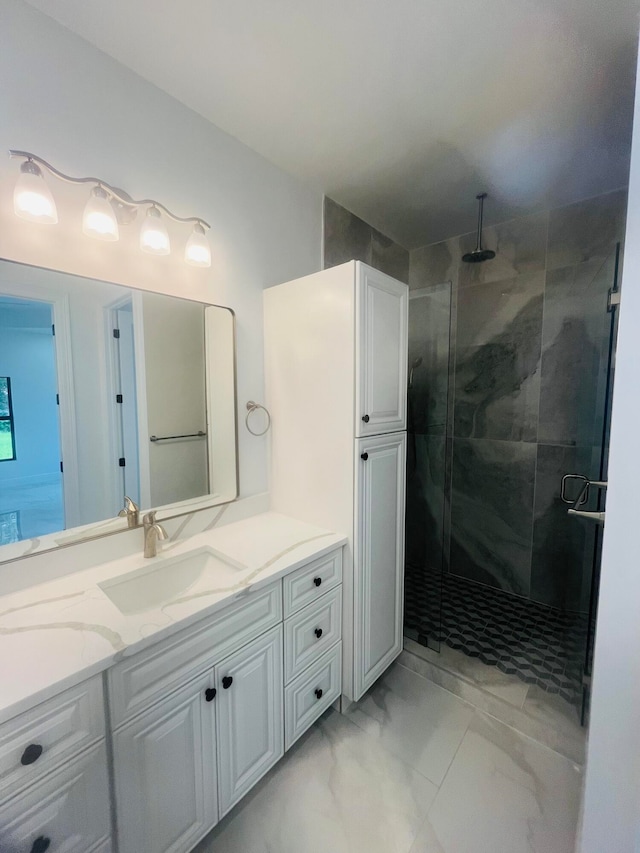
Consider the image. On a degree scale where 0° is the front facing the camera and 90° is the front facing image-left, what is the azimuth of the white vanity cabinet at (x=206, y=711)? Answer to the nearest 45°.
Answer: approximately 315°

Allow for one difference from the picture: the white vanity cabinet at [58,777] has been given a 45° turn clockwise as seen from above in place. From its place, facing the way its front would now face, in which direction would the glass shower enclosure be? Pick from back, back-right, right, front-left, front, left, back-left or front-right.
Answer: left

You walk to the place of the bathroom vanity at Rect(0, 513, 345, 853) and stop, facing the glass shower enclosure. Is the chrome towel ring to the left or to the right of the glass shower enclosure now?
left

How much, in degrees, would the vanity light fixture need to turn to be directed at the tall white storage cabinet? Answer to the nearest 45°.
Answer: approximately 45° to its left

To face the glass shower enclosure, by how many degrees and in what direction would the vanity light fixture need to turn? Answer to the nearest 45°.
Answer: approximately 45° to its left

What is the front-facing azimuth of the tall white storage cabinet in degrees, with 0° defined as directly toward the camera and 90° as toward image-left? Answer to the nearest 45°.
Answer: approximately 315°

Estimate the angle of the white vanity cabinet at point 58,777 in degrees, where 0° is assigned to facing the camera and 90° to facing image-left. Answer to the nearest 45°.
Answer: approximately 315°

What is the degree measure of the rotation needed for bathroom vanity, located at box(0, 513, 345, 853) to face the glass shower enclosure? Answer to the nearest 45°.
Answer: approximately 45° to its left

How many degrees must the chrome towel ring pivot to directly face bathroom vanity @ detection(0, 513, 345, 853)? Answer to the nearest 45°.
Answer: approximately 45° to its right
